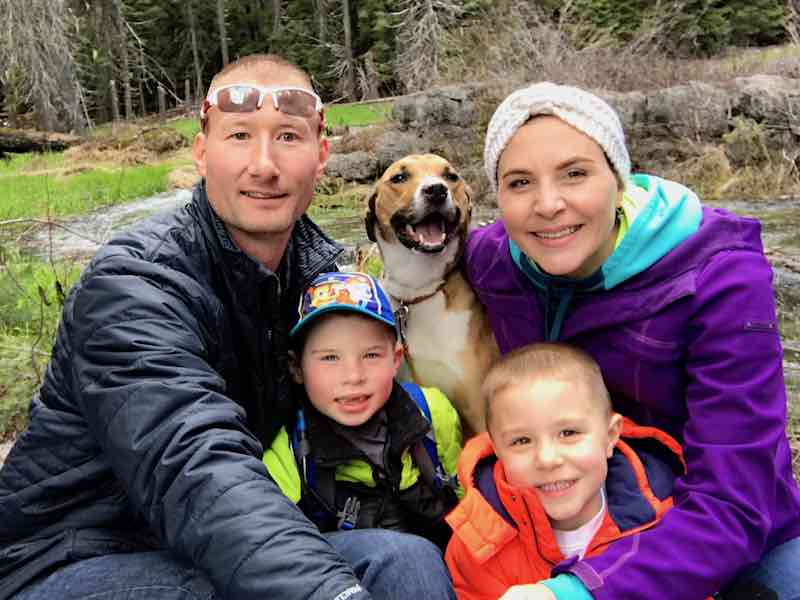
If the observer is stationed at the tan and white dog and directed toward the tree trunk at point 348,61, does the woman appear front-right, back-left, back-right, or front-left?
back-right

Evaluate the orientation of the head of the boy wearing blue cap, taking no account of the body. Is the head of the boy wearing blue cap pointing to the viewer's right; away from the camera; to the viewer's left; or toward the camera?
toward the camera

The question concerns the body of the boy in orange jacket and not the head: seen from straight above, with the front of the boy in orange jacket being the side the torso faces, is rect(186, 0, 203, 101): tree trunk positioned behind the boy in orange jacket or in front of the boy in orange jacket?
behind

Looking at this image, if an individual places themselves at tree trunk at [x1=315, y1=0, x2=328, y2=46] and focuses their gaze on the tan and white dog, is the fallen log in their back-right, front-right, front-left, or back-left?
front-right

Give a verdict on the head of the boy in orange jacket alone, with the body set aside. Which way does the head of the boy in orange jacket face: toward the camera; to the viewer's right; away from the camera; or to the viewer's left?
toward the camera

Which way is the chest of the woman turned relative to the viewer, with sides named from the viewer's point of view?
facing the viewer and to the left of the viewer

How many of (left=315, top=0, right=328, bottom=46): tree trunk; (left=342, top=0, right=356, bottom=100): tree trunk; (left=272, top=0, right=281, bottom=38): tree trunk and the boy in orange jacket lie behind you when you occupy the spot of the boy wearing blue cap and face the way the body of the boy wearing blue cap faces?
3

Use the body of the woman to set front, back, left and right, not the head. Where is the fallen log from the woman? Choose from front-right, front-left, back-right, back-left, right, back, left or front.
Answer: right

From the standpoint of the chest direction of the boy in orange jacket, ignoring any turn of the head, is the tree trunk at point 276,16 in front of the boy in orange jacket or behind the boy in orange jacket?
behind

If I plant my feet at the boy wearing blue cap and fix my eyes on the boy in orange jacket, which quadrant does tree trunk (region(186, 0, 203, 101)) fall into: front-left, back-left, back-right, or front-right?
back-left

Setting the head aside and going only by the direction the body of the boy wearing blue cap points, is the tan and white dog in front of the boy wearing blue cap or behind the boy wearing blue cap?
behind

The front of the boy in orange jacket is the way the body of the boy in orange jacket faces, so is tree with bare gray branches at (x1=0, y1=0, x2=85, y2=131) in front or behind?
behind

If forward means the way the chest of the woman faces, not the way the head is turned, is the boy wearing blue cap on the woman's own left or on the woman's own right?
on the woman's own right

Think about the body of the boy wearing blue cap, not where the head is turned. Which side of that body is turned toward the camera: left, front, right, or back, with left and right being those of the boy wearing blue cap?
front

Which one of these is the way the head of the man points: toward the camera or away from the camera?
toward the camera

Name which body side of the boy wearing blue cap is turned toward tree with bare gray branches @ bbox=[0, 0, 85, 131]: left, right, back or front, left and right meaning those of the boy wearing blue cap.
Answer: back

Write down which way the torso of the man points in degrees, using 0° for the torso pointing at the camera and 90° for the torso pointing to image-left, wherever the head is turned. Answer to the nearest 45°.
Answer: approximately 315°

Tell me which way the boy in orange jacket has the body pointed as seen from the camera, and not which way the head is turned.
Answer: toward the camera
